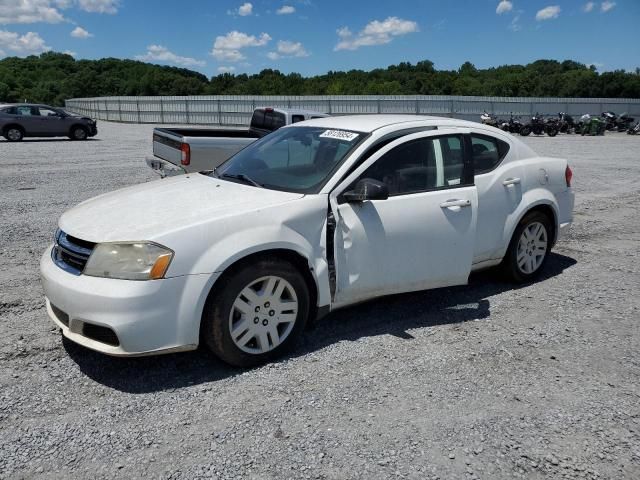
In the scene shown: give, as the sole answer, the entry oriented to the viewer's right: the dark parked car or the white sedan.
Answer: the dark parked car

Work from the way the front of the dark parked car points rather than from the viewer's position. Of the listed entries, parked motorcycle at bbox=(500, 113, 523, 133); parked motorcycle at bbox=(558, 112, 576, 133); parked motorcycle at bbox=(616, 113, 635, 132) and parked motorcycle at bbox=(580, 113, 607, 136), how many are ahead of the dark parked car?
4

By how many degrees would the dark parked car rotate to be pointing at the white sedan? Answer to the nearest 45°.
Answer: approximately 90° to its right

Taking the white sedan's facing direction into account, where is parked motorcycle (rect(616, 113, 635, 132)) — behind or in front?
behind

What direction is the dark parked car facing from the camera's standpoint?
to the viewer's right

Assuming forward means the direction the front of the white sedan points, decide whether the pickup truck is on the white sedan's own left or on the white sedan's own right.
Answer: on the white sedan's own right

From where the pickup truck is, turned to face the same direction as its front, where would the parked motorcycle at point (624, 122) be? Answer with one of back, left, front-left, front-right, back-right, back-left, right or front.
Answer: front

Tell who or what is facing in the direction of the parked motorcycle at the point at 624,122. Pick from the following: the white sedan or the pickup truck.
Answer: the pickup truck

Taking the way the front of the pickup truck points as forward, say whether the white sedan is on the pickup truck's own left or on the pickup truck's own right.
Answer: on the pickup truck's own right

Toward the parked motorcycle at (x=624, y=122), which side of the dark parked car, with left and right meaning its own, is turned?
front

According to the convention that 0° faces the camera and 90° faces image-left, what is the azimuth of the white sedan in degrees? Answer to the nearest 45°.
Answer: approximately 45°

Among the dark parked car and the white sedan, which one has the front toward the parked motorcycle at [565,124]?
the dark parked car

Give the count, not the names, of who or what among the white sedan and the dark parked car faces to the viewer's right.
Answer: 1

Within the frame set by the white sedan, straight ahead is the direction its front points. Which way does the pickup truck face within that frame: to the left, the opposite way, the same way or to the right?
the opposite way

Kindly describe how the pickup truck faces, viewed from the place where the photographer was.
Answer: facing away from the viewer and to the right of the viewer
